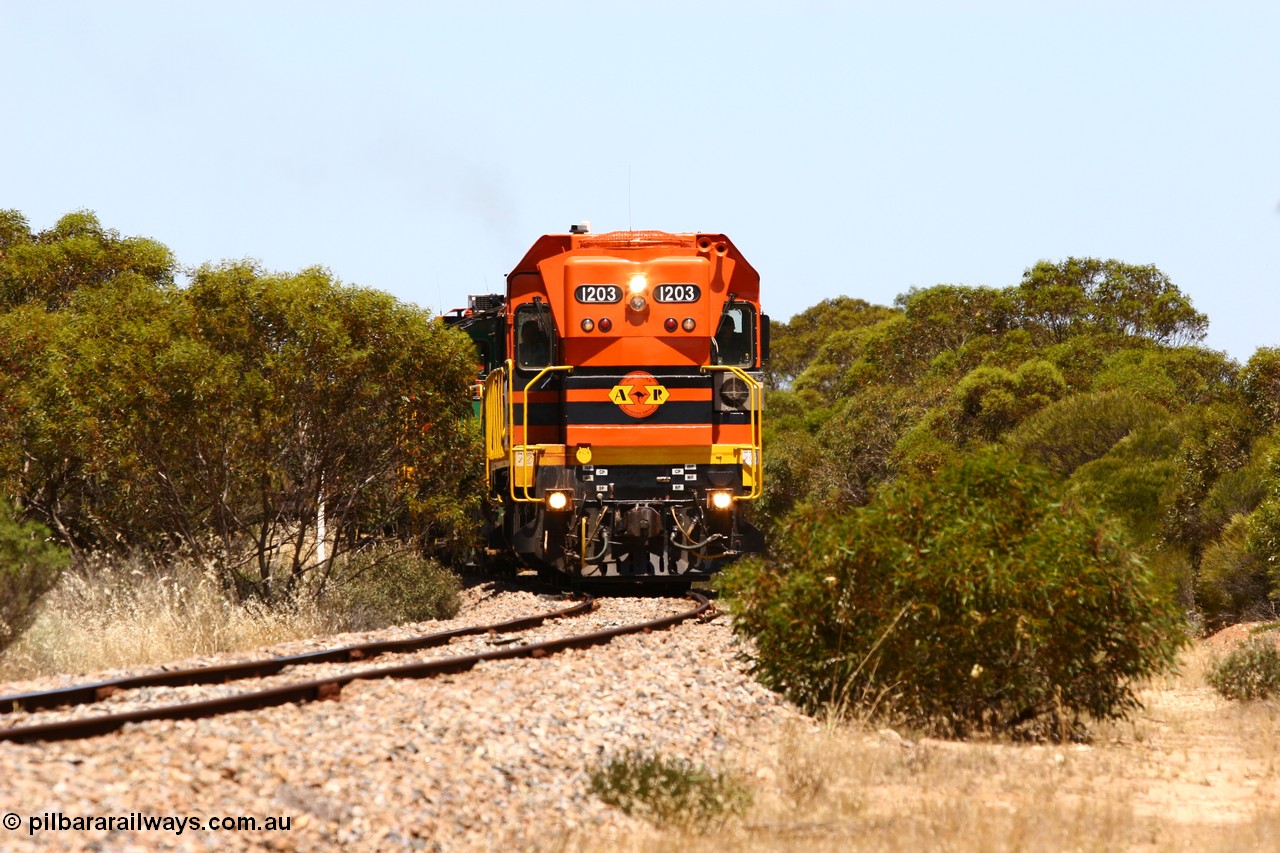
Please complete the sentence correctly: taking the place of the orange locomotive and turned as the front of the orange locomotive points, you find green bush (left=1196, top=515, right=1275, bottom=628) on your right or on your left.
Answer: on your left

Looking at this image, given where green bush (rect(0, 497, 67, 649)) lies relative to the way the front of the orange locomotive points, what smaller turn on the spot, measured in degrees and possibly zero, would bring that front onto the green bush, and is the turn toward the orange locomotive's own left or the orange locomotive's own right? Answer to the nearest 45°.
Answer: approximately 45° to the orange locomotive's own right

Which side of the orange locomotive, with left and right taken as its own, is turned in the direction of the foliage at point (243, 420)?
right

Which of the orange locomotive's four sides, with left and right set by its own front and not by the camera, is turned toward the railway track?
front

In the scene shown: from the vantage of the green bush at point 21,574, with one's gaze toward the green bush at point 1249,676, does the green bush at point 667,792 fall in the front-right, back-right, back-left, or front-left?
front-right

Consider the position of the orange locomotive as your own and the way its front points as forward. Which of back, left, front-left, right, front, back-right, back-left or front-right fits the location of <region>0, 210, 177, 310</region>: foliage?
back-right

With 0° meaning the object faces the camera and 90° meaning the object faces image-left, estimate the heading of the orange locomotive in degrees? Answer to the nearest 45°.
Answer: approximately 0°

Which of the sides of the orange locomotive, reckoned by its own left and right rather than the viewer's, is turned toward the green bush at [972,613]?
front

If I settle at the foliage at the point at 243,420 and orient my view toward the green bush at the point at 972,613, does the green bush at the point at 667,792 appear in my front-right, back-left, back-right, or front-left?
front-right

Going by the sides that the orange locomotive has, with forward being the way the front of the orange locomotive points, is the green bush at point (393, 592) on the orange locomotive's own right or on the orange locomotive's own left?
on the orange locomotive's own right

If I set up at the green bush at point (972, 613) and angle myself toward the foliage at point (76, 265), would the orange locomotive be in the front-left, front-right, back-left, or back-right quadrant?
front-right

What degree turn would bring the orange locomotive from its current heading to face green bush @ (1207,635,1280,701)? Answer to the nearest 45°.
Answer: approximately 45° to its left
